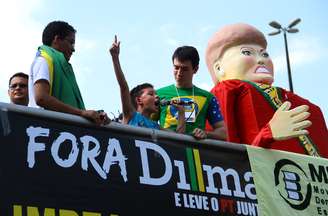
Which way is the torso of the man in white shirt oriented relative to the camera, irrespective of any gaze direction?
to the viewer's right

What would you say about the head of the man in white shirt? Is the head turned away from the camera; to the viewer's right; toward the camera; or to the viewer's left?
to the viewer's right
